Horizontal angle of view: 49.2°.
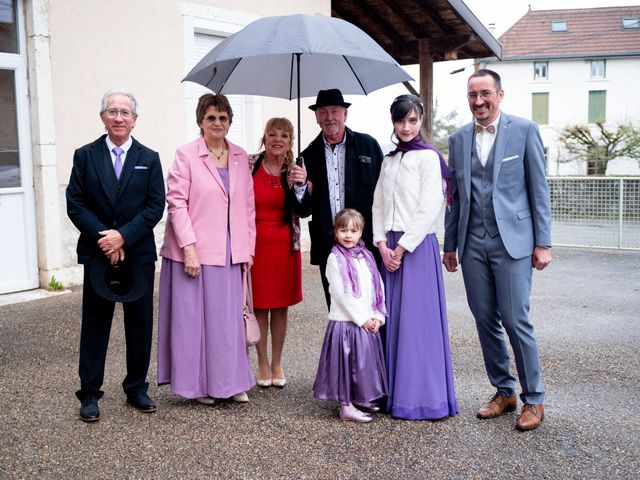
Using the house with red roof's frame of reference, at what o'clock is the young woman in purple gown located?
The young woman in purple gown is roughly at 12 o'clock from the house with red roof.

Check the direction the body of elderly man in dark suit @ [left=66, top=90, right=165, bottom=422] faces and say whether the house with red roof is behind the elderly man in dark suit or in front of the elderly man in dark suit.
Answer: behind

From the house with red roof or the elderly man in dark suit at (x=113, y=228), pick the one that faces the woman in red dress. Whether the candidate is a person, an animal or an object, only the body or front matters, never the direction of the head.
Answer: the house with red roof

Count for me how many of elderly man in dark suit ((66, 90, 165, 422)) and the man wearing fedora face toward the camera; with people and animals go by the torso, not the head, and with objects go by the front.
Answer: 2

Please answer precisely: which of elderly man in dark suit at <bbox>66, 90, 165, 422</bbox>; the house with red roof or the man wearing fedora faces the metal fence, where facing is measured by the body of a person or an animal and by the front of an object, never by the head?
the house with red roof

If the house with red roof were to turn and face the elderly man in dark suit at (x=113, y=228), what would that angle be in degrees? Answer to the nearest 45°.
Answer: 0° — it already faces them

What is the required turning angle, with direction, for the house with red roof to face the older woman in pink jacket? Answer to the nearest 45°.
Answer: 0° — it already faces them

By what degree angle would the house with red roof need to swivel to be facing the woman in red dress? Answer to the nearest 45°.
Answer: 0° — it already faces them

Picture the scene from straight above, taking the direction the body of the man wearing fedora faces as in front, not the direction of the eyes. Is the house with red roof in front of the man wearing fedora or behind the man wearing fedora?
behind
